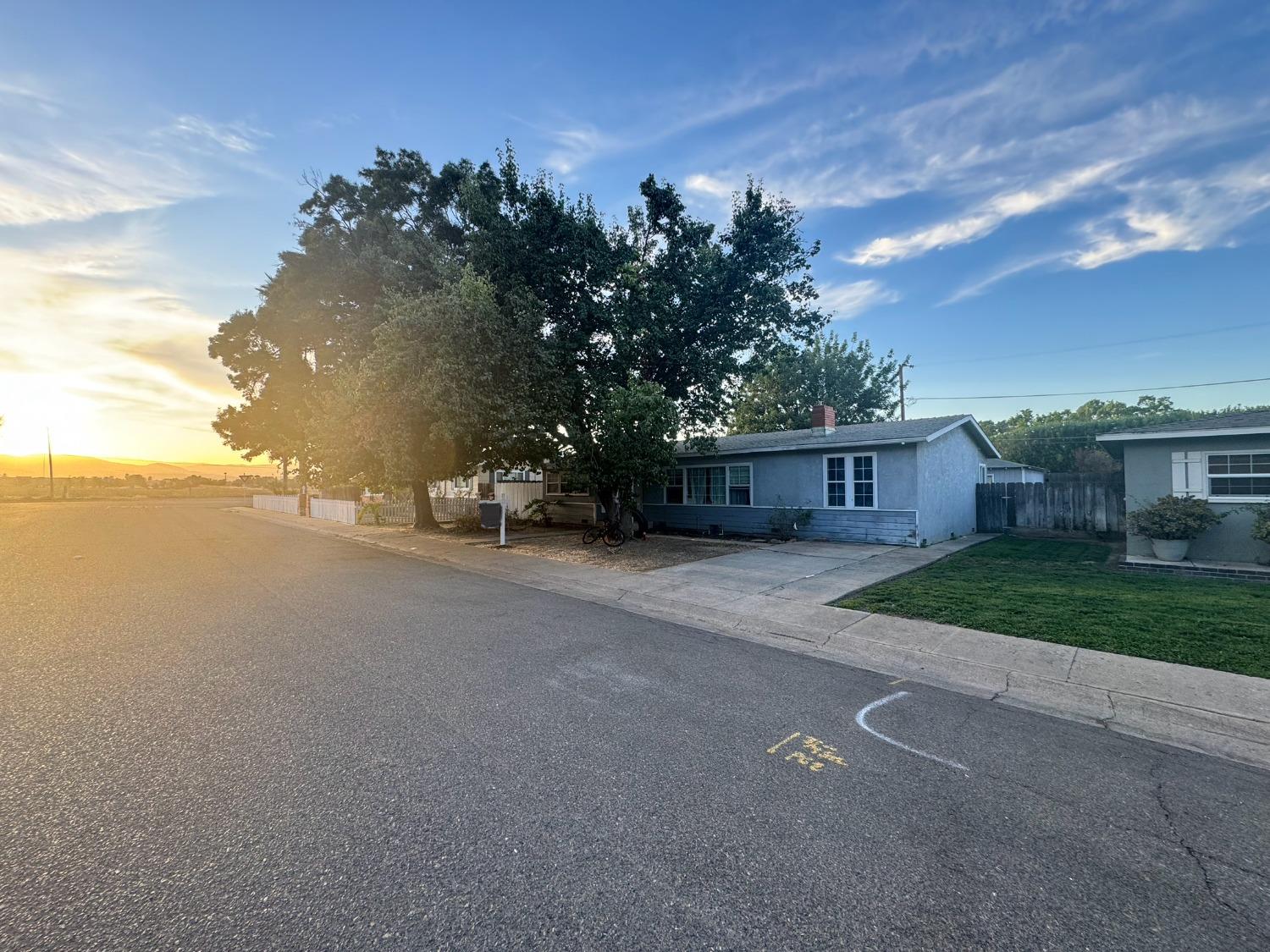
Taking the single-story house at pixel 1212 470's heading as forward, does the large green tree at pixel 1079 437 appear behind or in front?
behind

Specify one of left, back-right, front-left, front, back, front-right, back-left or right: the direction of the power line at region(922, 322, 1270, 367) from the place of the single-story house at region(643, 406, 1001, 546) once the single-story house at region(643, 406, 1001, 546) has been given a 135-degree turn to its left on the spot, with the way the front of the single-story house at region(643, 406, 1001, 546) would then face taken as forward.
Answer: front-left

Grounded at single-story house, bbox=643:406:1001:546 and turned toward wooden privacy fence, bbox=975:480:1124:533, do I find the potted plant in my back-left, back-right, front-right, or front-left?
front-right

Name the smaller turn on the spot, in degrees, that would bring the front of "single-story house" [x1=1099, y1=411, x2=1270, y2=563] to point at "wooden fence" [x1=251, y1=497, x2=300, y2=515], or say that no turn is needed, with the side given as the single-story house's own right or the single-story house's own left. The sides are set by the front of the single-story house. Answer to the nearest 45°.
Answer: approximately 90° to the single-story house's own right

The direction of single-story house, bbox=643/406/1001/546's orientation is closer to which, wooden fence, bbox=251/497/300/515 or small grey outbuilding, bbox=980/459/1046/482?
the wooden fence

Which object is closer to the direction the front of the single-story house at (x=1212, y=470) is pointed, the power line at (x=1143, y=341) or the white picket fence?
the white picket fence

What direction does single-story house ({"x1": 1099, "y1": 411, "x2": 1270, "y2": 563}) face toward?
toward the camera

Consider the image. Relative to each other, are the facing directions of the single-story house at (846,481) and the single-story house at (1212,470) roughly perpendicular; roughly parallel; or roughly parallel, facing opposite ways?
roughly parallel

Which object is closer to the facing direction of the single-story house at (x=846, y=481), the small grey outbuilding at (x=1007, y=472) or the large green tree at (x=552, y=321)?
the large green tree

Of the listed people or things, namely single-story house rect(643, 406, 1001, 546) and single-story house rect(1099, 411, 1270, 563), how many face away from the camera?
0

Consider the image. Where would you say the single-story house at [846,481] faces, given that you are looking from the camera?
facing the viewer and to the left of the viewer

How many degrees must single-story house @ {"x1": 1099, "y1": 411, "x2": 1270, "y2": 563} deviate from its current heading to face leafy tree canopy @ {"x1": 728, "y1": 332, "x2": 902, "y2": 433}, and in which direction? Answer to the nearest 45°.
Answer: approximately 135° to its right

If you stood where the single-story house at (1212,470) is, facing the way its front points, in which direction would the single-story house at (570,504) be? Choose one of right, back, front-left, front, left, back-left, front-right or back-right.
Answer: right

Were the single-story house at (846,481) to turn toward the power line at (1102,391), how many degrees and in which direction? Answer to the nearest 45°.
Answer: approximately 180°
